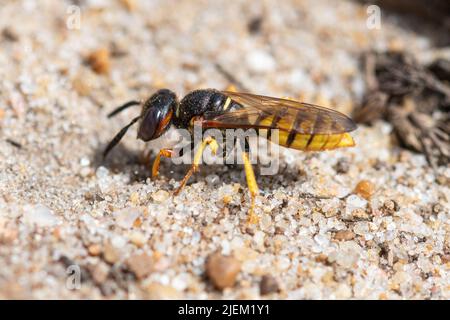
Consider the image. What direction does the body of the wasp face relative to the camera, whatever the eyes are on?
to the viewer's left

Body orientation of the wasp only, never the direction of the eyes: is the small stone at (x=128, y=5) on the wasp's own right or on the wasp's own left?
on the wasp's own right

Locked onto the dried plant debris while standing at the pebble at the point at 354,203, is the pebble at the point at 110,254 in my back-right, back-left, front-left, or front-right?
back-left
